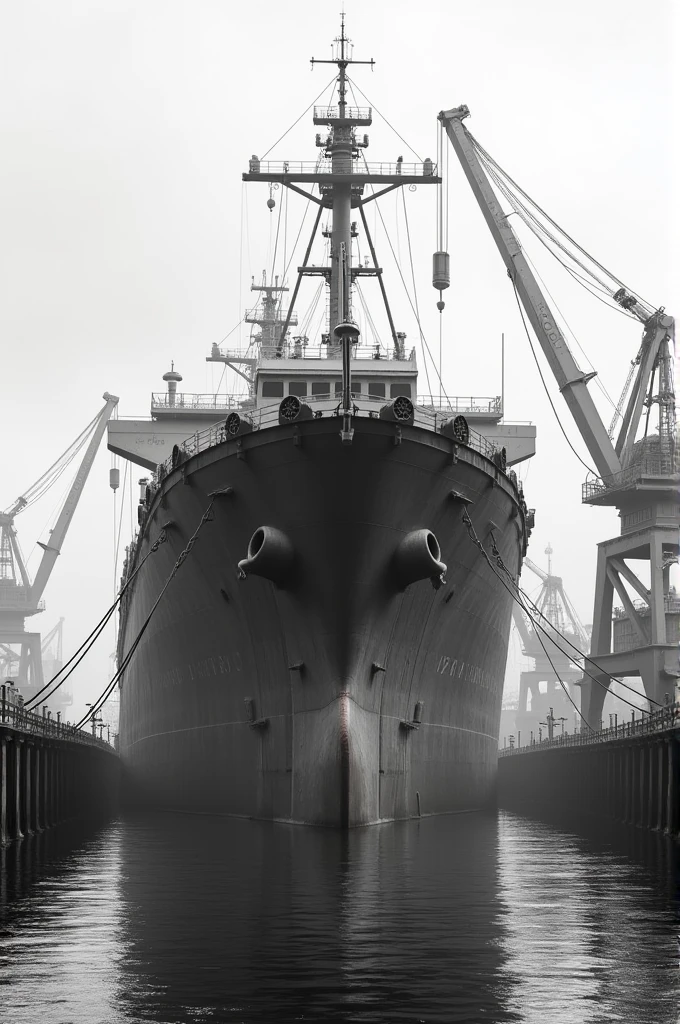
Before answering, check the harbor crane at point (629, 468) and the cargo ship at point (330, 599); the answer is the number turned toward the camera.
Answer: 1

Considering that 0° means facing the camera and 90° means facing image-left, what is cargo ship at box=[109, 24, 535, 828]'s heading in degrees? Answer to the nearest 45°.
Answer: approximately 0°

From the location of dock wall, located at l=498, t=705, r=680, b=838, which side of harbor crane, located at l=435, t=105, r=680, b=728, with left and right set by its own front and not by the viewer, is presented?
left

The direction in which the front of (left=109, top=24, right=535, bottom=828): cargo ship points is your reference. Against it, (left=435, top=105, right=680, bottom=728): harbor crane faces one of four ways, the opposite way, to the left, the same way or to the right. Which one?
to the right

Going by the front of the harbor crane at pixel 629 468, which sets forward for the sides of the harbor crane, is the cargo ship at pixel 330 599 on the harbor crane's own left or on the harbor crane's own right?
on the harbor crane's own left

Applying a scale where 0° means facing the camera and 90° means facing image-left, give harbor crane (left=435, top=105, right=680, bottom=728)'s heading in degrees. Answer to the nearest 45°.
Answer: approximately 90°
